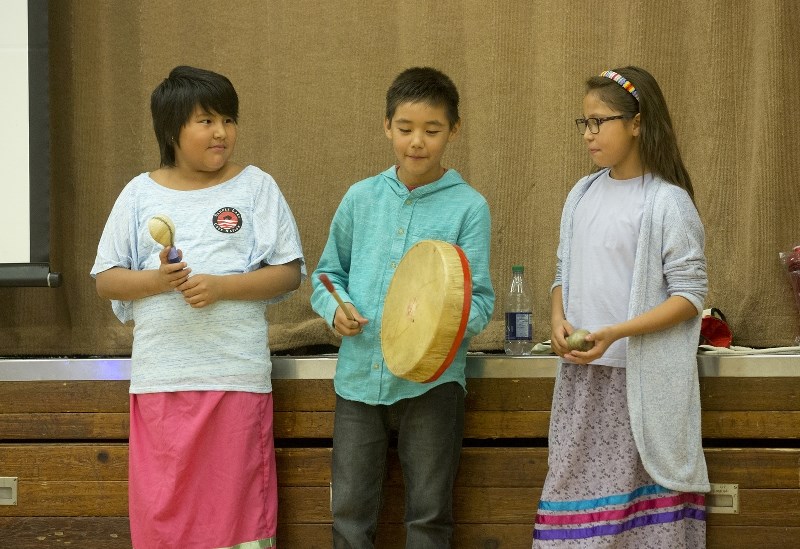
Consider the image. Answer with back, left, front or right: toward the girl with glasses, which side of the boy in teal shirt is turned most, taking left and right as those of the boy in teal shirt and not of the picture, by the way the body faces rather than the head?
left

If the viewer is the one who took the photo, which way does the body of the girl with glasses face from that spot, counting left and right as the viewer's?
facing the viewer and to the left of the viewer

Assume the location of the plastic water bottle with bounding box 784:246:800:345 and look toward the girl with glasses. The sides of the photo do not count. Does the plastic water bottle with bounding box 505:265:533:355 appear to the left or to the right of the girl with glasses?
right

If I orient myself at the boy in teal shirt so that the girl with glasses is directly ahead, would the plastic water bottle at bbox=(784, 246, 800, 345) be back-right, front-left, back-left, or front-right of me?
front-left

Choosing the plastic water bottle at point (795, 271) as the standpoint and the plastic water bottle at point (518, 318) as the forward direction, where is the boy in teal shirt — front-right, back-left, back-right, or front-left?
front-left

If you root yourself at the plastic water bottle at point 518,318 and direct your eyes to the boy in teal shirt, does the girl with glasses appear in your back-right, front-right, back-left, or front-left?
front-left

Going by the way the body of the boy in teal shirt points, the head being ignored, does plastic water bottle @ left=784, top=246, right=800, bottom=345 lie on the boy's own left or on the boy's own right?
on the boy's own left

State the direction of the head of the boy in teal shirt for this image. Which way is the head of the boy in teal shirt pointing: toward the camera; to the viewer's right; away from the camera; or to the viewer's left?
toward the camera

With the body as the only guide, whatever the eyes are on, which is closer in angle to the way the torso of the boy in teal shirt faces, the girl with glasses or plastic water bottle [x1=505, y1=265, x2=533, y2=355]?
the girl with glasses

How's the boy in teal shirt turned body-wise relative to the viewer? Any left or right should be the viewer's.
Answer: facing the viewer

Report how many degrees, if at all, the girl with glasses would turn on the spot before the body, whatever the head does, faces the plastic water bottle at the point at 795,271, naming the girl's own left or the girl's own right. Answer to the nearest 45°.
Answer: approximately 180°

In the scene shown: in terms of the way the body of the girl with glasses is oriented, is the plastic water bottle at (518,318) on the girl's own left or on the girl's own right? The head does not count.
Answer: on the girl's own right

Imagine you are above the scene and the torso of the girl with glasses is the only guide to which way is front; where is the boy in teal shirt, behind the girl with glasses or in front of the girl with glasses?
in front

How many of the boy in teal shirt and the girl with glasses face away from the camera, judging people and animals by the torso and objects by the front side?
0
